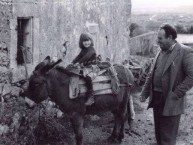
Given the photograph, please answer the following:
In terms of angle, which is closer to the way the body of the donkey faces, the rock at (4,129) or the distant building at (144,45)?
the rock

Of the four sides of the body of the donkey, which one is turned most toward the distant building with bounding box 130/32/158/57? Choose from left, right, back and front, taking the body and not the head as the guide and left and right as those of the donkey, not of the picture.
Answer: right

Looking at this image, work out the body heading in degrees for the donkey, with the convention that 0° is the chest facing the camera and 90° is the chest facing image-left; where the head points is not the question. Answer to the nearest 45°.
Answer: approximately 90°

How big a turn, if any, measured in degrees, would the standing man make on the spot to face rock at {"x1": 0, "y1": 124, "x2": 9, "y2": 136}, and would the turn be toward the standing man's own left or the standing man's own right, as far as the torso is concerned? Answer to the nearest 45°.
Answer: approximately 45° to the standing man's own right

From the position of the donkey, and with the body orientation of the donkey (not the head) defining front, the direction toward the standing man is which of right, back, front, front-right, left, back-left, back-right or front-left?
back-left

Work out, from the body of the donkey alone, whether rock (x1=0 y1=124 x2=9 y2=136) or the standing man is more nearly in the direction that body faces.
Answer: the rock

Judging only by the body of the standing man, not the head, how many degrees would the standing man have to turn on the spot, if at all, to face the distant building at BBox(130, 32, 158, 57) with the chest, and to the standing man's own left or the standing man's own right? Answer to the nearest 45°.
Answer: approximately 135° to the standing man's own right

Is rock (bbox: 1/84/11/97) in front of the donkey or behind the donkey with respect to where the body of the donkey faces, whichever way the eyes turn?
in front
